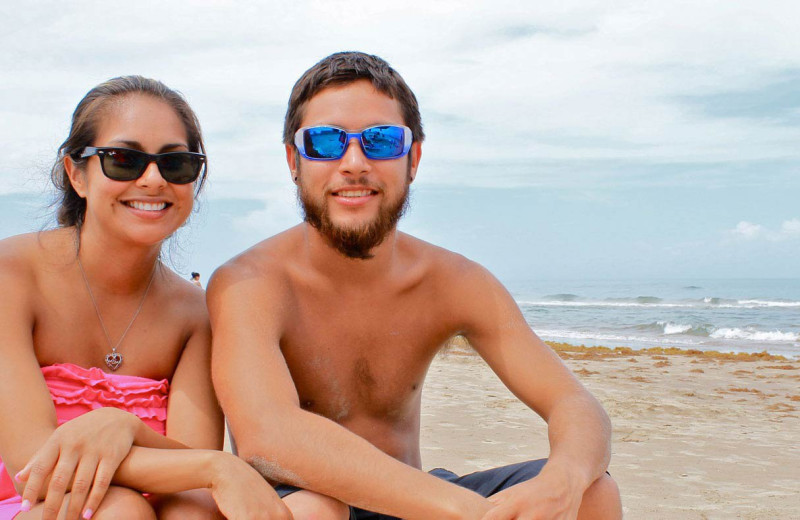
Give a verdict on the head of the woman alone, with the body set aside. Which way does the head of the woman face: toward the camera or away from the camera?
toward the camera

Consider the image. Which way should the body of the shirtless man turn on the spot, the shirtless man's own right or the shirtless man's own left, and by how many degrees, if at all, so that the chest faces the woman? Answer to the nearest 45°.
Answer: approximately 90° to the shirtless man's own right

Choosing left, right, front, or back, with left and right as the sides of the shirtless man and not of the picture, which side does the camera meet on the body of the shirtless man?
front

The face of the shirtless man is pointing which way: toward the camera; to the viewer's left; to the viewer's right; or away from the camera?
toward the camera
